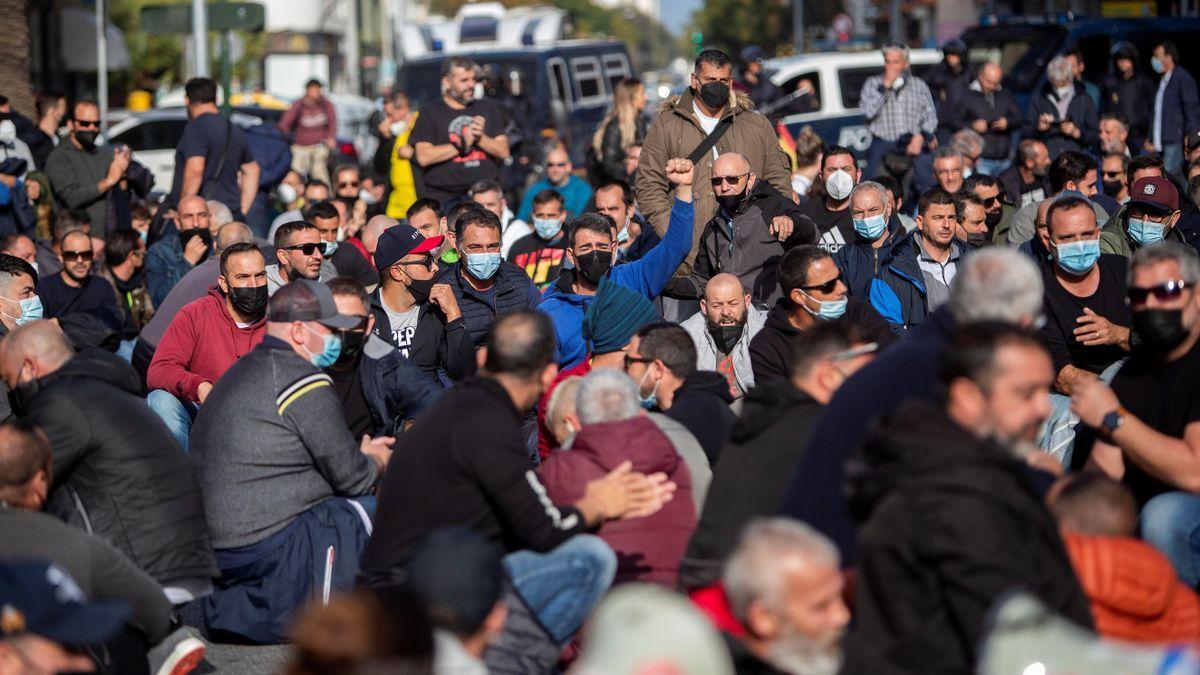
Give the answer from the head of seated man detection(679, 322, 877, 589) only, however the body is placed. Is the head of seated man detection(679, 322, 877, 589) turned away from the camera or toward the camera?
away from the camera

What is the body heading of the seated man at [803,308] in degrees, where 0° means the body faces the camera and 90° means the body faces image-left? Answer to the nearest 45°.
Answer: approximately 315°

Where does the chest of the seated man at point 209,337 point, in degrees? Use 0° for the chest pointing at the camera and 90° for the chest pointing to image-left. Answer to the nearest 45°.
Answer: approximately 0°

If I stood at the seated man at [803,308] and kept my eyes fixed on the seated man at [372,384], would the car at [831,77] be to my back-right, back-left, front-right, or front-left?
back-right

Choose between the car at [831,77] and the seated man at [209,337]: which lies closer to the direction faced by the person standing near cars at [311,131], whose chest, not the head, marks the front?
the seated man

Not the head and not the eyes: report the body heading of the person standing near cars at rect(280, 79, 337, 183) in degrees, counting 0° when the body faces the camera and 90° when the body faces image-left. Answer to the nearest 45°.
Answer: approximately 0°
